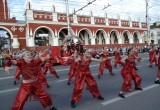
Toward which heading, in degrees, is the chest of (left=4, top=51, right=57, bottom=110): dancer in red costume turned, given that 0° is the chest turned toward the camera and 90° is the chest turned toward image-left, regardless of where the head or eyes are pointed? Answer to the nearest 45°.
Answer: approximately 315°

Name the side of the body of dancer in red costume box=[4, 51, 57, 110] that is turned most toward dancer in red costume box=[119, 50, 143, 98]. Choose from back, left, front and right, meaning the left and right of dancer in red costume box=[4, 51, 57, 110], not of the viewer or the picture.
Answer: left

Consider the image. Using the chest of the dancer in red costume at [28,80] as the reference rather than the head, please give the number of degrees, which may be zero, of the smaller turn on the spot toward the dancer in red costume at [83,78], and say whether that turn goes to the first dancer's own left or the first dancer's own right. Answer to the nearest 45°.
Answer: approximately 90° to the first dancer's own left
